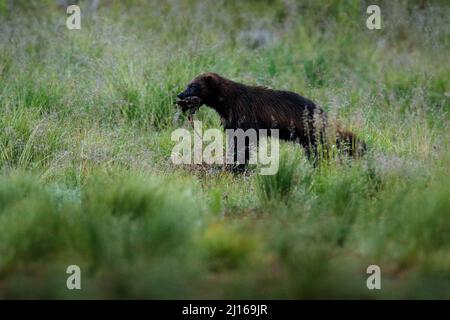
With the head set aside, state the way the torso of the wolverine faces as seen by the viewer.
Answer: to the viewer's left
